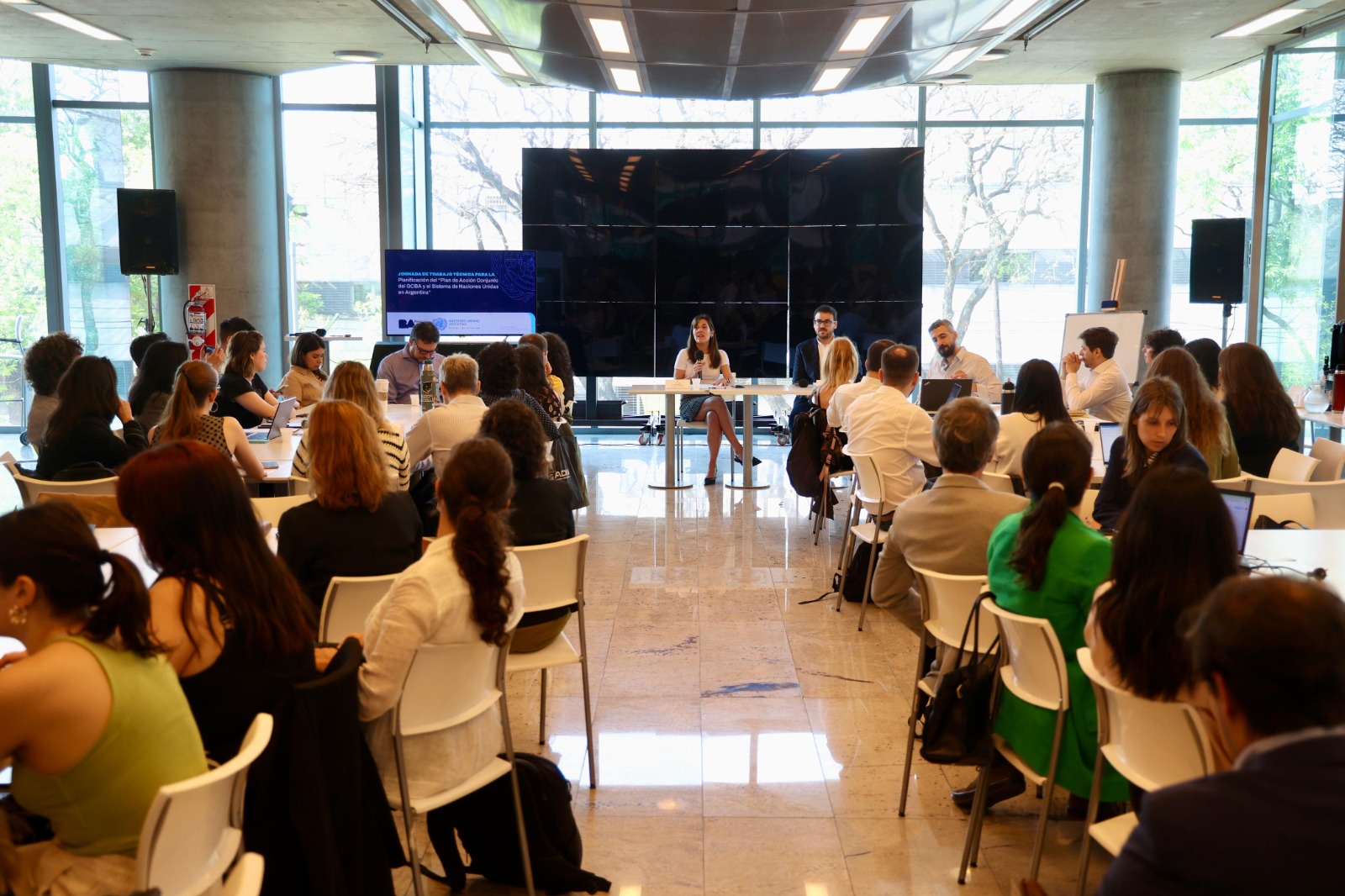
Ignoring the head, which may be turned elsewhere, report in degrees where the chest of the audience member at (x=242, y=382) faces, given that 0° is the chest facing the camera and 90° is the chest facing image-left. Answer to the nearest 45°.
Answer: approximately 270°

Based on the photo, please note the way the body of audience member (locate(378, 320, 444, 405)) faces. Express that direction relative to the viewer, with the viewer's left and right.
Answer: facing the viewer and to the right of the viewer

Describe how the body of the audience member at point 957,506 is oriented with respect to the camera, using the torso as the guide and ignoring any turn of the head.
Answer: away from the camera

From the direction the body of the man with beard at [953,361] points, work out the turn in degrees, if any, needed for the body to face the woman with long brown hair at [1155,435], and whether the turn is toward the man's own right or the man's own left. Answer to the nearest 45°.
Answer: approximately 45° to the man's own left

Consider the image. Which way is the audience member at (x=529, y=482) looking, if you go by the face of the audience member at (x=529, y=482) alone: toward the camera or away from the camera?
away from the camera

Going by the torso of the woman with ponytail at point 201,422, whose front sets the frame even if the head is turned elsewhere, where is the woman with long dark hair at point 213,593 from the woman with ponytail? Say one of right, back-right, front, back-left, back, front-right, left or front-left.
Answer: back-right

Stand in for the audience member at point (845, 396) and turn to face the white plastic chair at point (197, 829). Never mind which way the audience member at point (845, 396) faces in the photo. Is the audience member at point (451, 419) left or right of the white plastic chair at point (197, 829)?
right

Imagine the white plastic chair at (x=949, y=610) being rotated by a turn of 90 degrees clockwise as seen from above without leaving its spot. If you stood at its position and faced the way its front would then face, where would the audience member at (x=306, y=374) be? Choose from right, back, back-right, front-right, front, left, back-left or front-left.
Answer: back

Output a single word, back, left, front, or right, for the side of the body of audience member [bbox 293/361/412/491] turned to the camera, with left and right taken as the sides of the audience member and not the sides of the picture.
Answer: back

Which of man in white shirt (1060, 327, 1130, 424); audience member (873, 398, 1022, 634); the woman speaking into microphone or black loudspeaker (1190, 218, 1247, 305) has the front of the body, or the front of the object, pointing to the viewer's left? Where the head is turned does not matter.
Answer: the man in white shirt

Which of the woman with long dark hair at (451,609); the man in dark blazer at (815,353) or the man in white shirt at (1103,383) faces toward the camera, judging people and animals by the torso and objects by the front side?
the man in dark blazer
